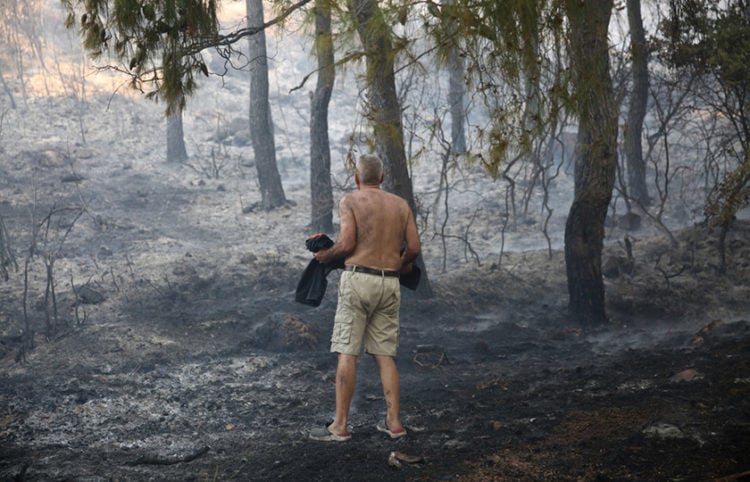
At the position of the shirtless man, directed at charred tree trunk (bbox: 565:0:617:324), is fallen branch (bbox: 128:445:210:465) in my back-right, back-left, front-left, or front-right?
back-left

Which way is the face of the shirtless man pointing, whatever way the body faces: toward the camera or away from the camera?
away from the camera

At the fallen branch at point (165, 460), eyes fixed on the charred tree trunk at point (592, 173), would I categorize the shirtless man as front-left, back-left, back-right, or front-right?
front-right

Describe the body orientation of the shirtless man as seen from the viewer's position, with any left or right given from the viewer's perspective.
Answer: facing away from the viewer and to the left of the viewer

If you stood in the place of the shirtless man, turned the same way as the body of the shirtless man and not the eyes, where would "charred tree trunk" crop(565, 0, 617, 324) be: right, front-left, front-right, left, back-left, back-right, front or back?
right

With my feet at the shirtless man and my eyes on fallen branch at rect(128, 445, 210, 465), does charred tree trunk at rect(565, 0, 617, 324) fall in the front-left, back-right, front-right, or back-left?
back-right
